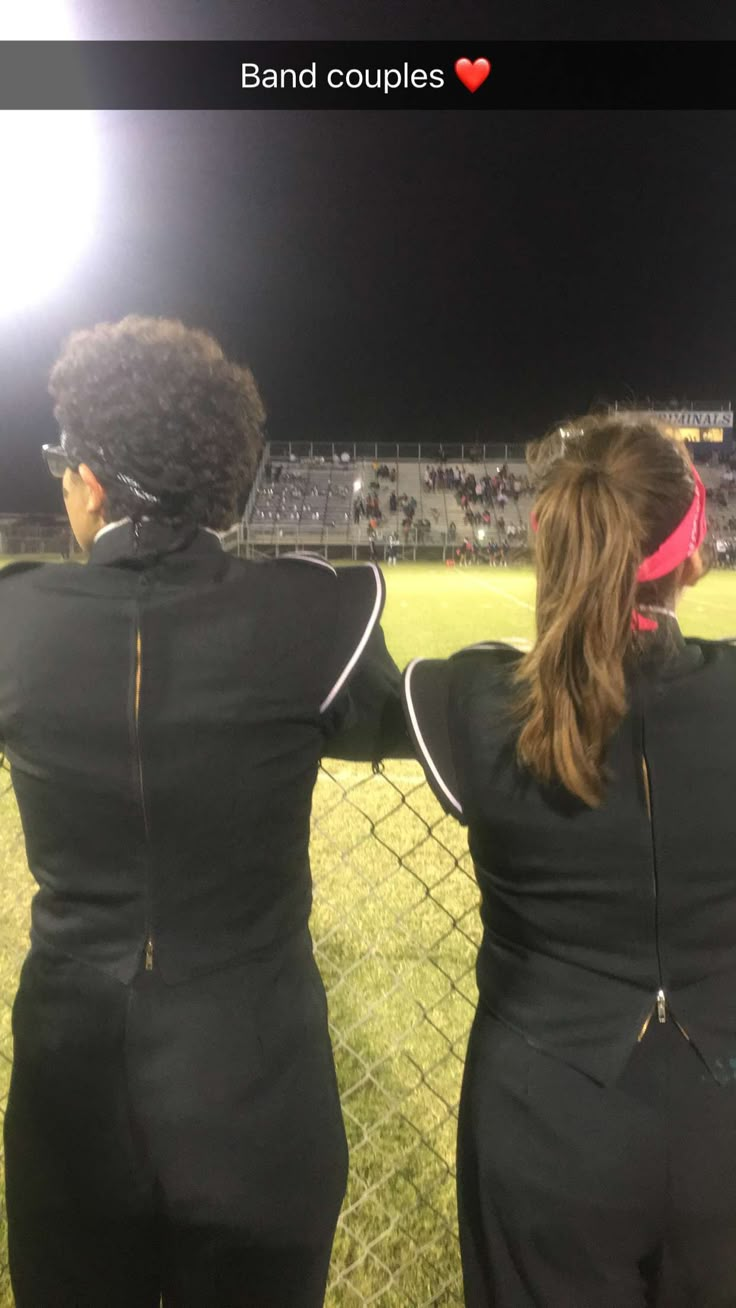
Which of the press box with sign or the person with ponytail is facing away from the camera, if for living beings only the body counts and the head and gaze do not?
the person with ponytail

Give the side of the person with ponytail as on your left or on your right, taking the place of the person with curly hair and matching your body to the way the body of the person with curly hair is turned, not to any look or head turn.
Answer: on your right

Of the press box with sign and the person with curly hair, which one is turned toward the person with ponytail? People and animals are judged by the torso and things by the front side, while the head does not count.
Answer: the press box with sign

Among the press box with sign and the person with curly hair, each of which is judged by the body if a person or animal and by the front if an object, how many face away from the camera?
1

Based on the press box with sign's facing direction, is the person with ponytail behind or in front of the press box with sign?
in front

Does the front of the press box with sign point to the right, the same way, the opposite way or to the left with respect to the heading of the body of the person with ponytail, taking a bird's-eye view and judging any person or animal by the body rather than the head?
the opposite way

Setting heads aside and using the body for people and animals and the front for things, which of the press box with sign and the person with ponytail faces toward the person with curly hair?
the press box with sign

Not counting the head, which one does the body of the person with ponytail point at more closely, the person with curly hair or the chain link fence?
the chain link fence

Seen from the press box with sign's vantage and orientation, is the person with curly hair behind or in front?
in front

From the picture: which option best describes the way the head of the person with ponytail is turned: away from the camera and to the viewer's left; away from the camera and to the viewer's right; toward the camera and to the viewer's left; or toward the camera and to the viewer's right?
away from the camera and to the viewer's right

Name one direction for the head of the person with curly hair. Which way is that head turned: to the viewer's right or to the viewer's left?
to the viewer's left

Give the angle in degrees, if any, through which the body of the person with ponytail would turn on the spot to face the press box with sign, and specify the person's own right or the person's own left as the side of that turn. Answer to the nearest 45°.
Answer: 0° — they already face it

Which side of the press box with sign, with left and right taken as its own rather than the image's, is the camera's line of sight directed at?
front

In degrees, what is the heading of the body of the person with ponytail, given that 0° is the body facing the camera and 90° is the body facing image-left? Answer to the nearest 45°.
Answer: approximately 180°

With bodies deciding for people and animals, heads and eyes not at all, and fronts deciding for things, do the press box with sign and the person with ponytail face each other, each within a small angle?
yes

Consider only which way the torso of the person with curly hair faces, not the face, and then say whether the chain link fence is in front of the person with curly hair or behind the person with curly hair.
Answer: in front

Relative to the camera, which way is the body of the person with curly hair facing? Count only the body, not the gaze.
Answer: away from the camera

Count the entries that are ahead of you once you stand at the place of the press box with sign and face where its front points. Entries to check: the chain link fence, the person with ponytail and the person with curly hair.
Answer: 3
